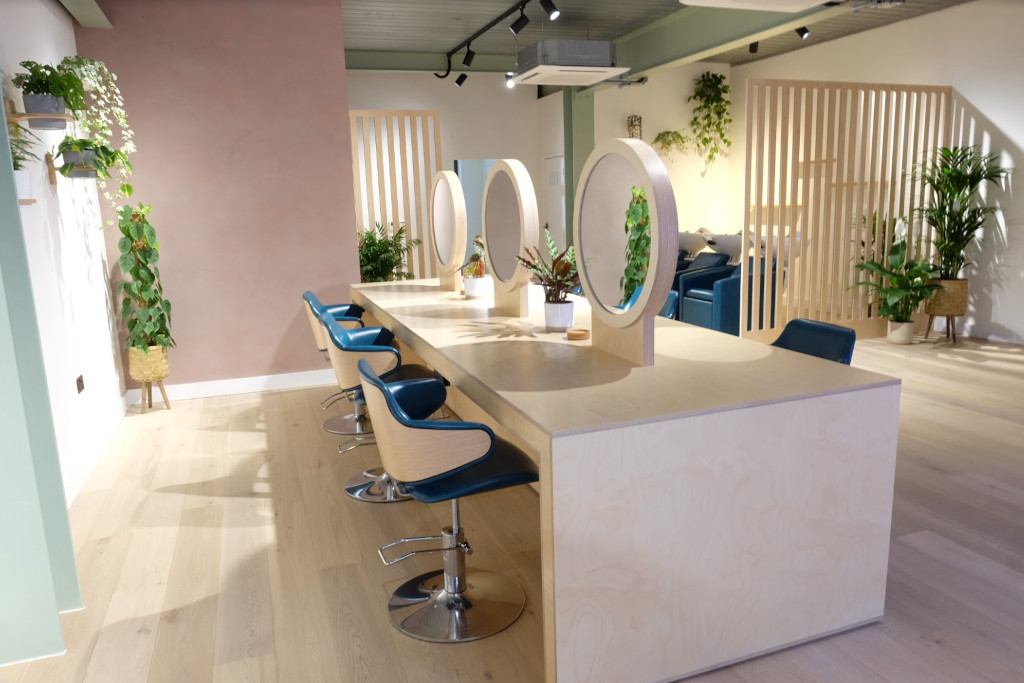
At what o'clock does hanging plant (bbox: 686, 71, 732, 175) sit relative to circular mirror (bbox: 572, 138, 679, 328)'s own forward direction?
The hanging plant is roughly at 5 o'clock from the circular mirror.

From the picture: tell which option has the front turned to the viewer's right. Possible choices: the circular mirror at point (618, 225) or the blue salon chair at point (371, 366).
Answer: the blue salon chair

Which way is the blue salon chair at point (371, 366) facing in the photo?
to the viewer's right

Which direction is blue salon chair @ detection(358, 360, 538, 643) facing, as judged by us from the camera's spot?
facing to the right of the viewer

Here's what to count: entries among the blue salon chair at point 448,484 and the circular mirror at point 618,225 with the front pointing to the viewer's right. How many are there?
1

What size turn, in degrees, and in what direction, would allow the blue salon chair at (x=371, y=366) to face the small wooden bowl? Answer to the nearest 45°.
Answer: approximately 45° to its right

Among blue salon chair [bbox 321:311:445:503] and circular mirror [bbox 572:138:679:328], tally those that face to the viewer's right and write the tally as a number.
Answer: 1

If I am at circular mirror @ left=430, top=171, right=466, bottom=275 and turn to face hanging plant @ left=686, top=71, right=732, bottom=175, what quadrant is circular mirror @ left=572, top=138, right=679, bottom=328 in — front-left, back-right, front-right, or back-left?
back-right

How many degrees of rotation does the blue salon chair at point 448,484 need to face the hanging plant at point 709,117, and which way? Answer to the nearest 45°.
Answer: approximately 45° to its left

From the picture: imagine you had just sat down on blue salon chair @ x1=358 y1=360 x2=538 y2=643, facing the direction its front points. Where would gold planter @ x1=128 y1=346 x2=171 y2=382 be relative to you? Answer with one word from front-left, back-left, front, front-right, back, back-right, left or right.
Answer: back-left

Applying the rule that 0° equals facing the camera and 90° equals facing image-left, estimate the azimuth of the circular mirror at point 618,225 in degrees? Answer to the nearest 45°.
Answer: approximately 45°

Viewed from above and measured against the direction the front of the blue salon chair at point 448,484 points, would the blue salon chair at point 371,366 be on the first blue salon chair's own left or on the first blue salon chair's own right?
on the first blue salon chair's own left

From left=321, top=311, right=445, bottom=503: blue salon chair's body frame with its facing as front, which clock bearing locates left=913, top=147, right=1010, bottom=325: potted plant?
The potted plant is roughly at 11 o'clock from the blue salon chair.
